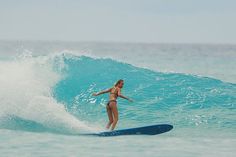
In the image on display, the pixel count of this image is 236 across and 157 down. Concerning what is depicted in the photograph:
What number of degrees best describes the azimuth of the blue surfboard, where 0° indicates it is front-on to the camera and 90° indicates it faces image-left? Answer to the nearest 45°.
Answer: approximately 270°
